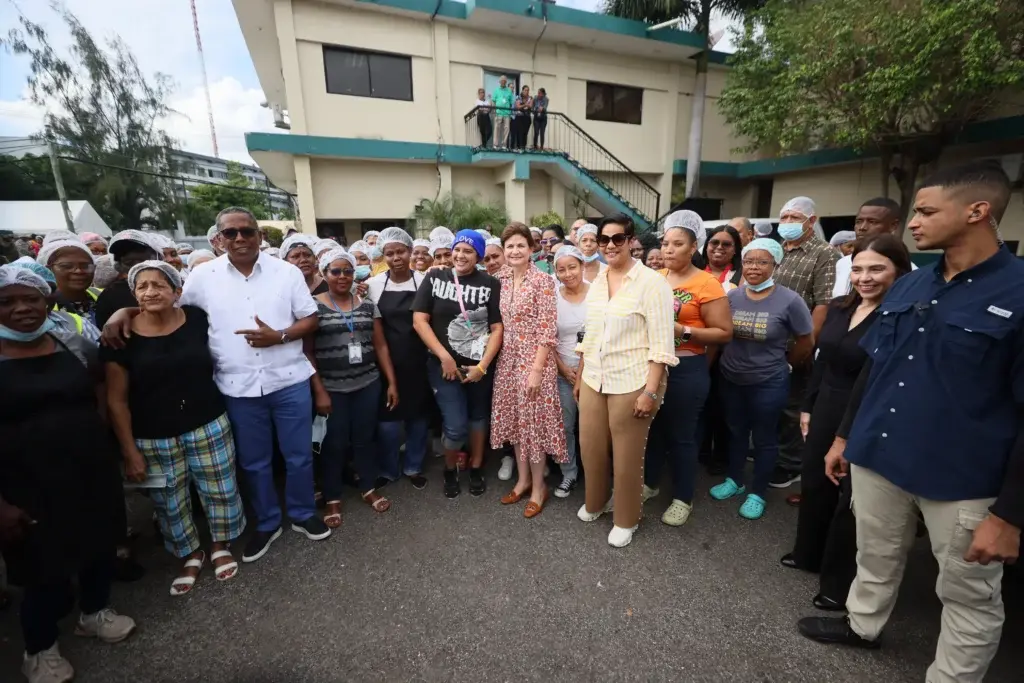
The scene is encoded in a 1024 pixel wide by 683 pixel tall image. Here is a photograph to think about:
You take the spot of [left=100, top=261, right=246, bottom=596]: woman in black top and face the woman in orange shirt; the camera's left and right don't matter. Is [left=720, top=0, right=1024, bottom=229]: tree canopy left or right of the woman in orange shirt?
left

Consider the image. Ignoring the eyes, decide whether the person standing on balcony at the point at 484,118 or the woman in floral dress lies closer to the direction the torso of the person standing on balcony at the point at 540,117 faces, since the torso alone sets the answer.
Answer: the woman in floral dress

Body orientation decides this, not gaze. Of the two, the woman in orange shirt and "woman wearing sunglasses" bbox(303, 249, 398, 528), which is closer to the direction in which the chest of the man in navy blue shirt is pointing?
the woman wearing sunglasses

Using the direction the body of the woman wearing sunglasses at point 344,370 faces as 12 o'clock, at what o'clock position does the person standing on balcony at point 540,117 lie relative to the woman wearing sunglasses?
The person standing on balcony is roughly at 7 o'clock from the woman wearing sunglasses.

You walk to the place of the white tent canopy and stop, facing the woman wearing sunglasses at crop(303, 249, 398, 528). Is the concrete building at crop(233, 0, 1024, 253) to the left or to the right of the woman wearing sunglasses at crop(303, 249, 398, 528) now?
left

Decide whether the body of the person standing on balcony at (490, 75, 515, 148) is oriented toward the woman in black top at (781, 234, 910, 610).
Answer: yes

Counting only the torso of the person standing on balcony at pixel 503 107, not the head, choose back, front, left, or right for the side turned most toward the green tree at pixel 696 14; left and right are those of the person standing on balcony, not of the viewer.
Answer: left
